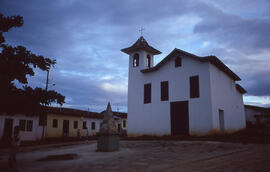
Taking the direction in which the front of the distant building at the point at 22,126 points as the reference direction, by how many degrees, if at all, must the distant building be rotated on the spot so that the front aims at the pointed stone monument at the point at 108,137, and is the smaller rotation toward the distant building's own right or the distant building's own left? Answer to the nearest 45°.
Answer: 0° — it already faces it

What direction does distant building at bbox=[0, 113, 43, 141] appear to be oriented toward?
toward the camera

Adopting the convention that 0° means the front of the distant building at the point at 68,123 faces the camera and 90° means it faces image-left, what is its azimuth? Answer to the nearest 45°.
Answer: approximately 315°

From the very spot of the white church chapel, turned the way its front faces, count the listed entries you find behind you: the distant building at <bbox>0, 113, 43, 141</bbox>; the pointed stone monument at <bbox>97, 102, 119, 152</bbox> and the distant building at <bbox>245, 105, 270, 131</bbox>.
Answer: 1

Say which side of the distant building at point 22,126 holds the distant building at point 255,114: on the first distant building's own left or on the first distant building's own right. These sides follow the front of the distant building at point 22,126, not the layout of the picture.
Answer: on the first distant building's own left

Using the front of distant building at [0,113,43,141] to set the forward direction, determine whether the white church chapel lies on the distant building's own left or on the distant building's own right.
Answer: on the distant building's own left

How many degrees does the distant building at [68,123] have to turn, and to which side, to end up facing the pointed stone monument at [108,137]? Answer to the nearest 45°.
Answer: approximately 45° to its right

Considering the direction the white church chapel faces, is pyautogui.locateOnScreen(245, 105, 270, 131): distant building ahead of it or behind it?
behind

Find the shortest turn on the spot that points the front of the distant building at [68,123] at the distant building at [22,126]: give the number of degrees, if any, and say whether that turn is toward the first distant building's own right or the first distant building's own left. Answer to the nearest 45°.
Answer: approximately 90° to the first distant building's own right

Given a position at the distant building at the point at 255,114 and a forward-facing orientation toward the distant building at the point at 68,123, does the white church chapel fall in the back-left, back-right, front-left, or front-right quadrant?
front-left

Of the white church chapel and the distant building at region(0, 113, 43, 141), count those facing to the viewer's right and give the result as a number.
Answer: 0

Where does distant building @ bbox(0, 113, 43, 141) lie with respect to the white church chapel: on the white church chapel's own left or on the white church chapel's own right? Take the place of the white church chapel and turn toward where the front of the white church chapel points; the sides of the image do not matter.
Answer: on the white church chapel's own right

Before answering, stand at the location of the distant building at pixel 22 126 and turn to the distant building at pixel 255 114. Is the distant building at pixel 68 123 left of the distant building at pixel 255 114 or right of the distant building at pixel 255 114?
left

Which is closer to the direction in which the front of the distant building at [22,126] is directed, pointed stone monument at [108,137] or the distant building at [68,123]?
the pointed stone monument

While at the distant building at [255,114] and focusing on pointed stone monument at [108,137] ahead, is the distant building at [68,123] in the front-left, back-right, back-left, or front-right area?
front-right
